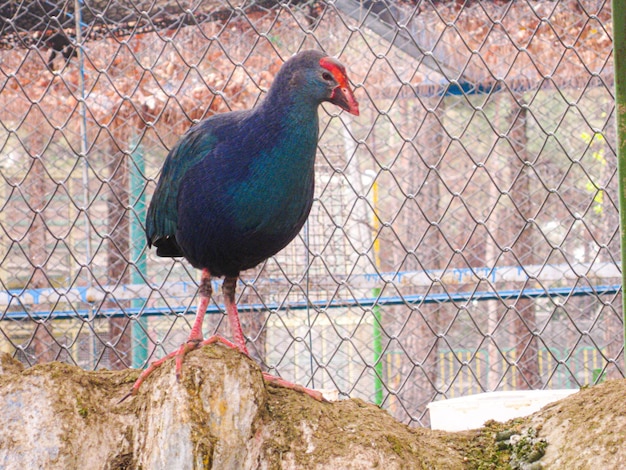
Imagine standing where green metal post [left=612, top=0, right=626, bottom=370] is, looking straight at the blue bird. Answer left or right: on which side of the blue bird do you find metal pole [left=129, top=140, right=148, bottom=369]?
right

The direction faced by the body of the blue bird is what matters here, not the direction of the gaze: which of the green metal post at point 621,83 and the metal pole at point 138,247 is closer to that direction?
the green metal post

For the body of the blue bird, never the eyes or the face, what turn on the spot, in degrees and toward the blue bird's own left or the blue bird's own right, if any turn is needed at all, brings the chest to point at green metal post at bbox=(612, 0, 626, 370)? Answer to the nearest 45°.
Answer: approximately 45° to the blue bird's own left

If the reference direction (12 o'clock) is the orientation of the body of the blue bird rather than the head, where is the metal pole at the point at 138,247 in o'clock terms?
The metal pole is roughly at 7 o'clock from the blue bird.

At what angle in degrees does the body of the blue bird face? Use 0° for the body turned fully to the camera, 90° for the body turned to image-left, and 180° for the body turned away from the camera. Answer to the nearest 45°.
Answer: approximately 315°
